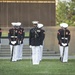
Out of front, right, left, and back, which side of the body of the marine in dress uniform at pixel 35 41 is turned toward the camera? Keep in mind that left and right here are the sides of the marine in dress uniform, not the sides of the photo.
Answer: front

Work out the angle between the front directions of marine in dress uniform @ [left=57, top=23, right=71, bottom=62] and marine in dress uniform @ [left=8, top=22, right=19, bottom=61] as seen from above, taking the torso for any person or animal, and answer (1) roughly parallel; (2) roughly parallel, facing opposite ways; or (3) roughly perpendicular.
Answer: roughly parallel

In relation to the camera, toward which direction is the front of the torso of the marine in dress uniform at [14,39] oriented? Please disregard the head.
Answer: toward the camera

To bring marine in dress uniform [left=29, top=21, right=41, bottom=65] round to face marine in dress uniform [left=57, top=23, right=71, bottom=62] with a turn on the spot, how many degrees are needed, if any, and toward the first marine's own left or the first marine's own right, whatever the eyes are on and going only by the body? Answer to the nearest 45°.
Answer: approximately 135° to the first marine's own left

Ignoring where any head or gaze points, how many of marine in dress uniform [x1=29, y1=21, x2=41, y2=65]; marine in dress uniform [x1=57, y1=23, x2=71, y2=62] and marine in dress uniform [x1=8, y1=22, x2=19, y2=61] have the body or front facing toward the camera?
3

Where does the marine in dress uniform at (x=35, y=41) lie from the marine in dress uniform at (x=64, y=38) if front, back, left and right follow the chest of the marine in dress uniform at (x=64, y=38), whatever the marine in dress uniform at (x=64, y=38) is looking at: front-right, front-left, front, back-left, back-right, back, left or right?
front-right

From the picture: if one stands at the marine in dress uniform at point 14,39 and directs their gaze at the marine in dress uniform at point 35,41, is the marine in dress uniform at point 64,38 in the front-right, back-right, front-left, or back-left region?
front-left

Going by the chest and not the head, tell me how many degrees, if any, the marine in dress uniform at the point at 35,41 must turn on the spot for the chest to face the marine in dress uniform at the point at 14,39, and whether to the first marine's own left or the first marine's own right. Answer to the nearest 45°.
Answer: approximately 135° to the first marine's own right

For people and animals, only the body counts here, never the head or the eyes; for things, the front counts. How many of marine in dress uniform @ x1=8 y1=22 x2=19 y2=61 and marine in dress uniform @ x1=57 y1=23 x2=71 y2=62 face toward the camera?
2

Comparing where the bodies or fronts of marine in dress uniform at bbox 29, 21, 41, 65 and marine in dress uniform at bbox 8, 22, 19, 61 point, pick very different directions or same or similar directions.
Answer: same or similar directions

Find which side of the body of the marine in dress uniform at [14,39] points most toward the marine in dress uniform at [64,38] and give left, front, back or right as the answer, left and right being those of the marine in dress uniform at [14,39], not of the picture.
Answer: left
